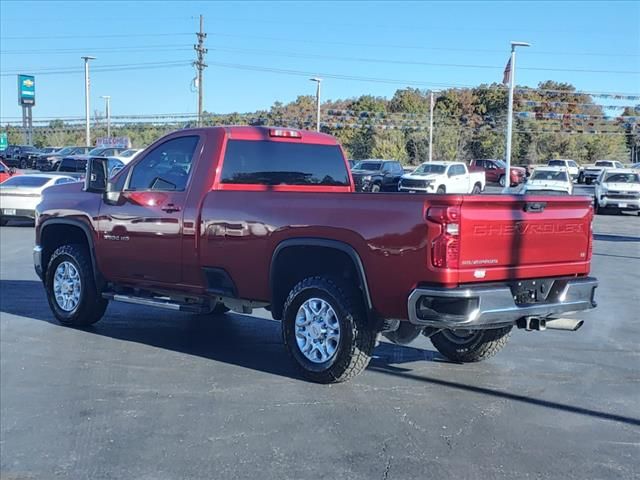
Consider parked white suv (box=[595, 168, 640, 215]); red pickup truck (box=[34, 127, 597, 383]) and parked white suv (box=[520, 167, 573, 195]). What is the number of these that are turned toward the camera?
2

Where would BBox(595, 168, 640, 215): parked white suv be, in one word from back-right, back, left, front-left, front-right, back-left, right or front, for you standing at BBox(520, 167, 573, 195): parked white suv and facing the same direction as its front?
front-left

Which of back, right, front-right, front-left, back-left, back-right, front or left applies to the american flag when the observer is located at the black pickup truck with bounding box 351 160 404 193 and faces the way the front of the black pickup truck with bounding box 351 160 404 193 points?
back-left

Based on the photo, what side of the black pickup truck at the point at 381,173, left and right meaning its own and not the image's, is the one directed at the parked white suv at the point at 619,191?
left

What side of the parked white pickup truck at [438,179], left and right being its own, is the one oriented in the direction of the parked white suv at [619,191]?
left

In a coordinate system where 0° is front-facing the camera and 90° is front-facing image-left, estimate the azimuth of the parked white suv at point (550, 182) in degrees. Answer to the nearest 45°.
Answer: approximately 0°

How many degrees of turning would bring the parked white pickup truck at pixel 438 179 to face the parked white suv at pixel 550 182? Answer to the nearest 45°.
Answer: approximately 90° to its left

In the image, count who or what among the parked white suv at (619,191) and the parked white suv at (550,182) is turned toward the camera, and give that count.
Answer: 2

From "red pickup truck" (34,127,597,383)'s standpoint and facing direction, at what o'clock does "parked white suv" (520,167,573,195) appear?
The parked white suv is roughly at 2 o'clock from the red pickup truck.

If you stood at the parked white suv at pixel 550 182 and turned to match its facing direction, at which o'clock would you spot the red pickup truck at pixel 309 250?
The red pickup truck is roughly at 12 o'clock from the parked white suv.

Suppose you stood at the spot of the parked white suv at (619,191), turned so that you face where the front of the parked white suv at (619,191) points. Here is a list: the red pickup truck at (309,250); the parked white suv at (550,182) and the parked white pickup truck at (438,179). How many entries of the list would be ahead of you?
1

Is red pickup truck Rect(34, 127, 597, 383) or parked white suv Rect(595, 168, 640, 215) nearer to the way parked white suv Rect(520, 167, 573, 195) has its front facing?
the red pickup truck

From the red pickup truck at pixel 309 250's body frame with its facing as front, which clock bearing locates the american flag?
The american flag is roughly at 2 o'clock from the red pickup truck.
